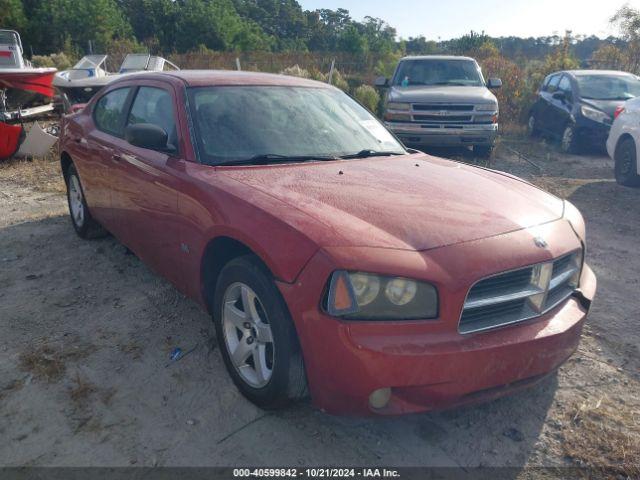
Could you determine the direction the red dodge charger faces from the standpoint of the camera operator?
facing the viewer and to the right of the viewer

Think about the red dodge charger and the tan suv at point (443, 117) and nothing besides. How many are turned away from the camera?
0

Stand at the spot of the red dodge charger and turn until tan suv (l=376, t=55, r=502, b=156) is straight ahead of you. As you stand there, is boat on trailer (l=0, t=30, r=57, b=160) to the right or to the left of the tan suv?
left

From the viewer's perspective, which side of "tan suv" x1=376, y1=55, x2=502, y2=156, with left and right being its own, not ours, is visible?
front

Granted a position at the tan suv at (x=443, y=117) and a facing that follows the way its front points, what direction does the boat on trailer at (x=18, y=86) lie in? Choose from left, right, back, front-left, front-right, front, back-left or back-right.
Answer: right

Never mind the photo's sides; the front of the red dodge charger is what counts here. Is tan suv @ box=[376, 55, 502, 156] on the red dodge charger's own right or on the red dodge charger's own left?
on the red dodge charger's own left

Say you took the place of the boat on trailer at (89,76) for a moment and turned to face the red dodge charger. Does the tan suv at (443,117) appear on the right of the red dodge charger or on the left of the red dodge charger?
left

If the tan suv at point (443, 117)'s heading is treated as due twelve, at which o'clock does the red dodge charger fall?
The red dodge charger is roughly at 12 o'clock from the tan suv.

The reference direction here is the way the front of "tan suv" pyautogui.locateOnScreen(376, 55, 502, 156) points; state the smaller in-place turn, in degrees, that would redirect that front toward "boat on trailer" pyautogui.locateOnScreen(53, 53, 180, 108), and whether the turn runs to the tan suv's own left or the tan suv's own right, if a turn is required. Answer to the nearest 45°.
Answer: approximately 90° to the tan suv's own right
